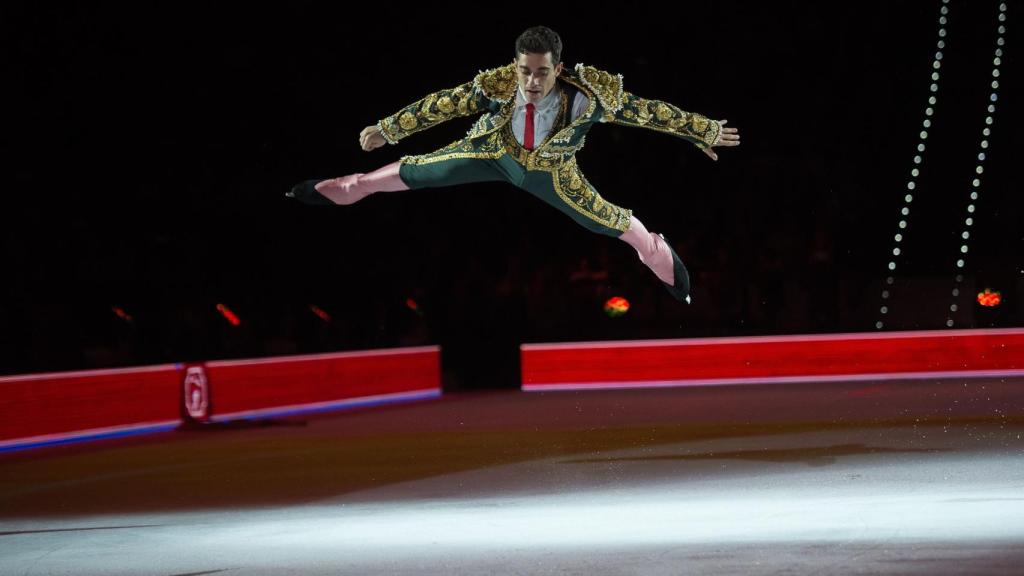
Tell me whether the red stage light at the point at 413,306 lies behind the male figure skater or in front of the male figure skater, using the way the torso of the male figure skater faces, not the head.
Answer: behind

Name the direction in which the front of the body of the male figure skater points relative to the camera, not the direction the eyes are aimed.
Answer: toward the camera

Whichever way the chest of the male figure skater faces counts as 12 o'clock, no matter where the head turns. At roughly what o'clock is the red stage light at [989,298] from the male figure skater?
The red stage light is roughly at 7 o'clock from the male figure skater.

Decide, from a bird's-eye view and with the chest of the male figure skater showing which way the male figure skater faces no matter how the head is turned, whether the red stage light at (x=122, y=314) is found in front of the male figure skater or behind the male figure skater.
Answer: behind

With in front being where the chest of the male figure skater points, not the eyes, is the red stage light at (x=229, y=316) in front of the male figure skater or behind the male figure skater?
behind

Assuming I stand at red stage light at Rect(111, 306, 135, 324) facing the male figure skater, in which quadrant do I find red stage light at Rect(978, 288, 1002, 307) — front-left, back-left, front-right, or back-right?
front-left

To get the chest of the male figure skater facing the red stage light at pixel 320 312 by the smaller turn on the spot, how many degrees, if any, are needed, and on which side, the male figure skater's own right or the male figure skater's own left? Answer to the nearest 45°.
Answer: approximately 180°

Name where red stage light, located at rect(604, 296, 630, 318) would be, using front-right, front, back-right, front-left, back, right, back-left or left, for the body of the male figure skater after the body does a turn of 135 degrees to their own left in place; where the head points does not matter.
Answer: front-left

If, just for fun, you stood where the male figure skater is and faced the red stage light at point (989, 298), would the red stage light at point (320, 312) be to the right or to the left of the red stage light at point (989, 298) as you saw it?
left
